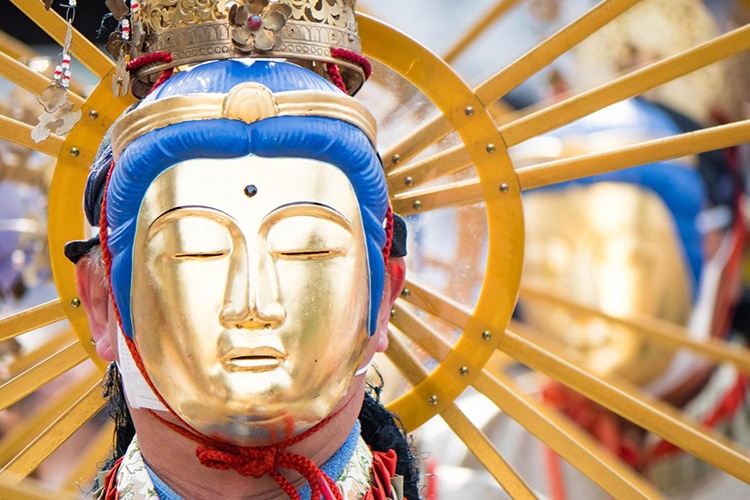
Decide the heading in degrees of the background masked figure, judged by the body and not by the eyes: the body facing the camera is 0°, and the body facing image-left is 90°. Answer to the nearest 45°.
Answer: approximately 45°
